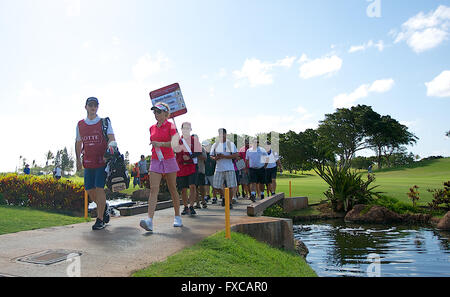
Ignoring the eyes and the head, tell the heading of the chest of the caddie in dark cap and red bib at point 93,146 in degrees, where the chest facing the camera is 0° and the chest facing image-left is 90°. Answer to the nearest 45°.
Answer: approximately 0°

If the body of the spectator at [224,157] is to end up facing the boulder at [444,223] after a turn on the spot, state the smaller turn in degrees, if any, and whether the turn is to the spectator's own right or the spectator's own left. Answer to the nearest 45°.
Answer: approximately 90° to the spectator's own left

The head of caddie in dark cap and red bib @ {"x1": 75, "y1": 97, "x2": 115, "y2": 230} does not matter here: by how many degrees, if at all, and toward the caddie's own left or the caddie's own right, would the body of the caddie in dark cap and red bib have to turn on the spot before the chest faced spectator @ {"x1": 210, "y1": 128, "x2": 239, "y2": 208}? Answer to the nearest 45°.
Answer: approximately 135° to the caddie's own left

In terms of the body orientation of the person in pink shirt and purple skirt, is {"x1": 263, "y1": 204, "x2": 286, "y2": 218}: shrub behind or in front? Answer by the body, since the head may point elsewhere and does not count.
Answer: behind

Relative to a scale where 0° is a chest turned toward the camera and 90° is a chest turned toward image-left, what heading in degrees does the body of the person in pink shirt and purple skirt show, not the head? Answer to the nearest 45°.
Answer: approximately 45°

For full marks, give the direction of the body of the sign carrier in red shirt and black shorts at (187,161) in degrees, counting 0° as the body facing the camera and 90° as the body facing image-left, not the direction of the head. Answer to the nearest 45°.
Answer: approximately 0°

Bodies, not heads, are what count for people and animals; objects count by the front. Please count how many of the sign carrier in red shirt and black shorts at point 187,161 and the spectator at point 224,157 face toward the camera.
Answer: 2

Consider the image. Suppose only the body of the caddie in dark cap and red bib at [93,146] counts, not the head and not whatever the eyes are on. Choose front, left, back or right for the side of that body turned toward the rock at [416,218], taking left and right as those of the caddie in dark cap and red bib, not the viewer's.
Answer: left
